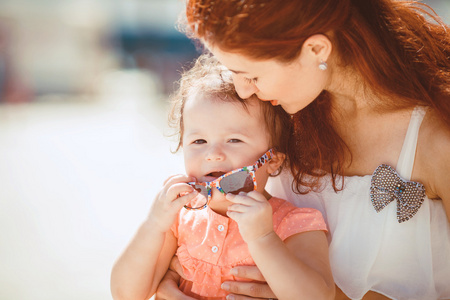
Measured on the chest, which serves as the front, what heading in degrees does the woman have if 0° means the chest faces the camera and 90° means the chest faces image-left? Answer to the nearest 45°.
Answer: approximately 45°

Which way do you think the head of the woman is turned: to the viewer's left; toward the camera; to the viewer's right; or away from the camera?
to the viewer's left
